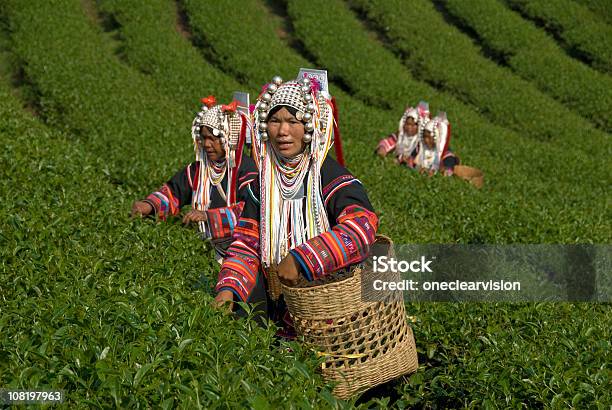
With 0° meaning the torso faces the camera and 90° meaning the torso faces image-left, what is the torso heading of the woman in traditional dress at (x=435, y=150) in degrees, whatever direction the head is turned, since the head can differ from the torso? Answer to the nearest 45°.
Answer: approximately 45°

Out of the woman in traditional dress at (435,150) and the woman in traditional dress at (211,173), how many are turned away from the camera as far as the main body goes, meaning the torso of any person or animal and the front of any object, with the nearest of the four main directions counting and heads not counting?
0

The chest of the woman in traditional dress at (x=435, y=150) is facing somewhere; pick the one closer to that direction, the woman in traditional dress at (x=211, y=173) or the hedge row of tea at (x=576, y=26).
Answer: the woman in traditional dress

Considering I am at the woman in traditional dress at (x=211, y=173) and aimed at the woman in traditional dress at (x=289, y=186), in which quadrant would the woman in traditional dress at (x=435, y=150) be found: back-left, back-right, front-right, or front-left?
back-left

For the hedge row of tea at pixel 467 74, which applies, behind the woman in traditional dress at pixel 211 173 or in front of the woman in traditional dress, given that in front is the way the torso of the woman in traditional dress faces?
behind

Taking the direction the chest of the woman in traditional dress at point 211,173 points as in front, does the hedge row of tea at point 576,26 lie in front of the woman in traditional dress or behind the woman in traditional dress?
behind

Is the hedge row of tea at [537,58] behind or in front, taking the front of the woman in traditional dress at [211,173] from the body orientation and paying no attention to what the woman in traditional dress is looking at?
behind

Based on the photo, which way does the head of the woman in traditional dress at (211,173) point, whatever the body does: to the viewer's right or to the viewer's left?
to the viewer's left

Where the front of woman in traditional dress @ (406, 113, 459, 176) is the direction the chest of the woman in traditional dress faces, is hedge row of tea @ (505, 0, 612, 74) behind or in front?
behind

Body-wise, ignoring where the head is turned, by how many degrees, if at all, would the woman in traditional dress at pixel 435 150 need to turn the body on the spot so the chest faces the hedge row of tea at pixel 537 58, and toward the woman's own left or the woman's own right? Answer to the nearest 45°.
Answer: approximately 135° to the woman's own right

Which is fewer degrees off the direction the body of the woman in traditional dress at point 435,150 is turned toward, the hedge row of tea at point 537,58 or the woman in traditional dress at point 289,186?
the woman in traditional dress

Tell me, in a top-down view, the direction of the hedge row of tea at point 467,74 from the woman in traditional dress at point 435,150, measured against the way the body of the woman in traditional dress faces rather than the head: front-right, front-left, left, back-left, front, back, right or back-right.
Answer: back-right

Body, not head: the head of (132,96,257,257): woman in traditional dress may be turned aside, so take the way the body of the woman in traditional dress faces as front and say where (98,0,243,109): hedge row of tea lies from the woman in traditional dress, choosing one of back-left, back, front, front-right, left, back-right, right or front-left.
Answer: back-right

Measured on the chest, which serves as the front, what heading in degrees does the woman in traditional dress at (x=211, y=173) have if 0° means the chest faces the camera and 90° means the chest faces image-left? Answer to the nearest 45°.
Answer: approximately 45°
